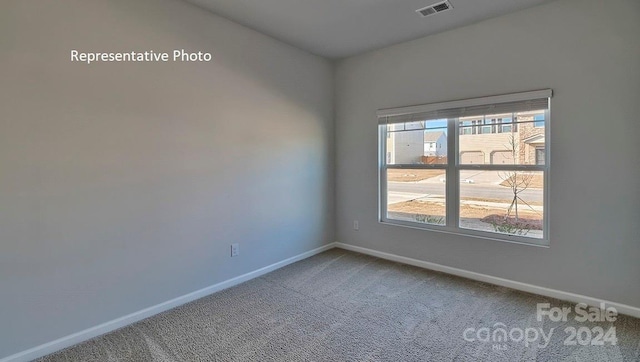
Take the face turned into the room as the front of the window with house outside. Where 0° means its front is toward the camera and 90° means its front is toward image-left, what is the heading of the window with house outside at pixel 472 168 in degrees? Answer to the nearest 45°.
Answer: approximately 45°
